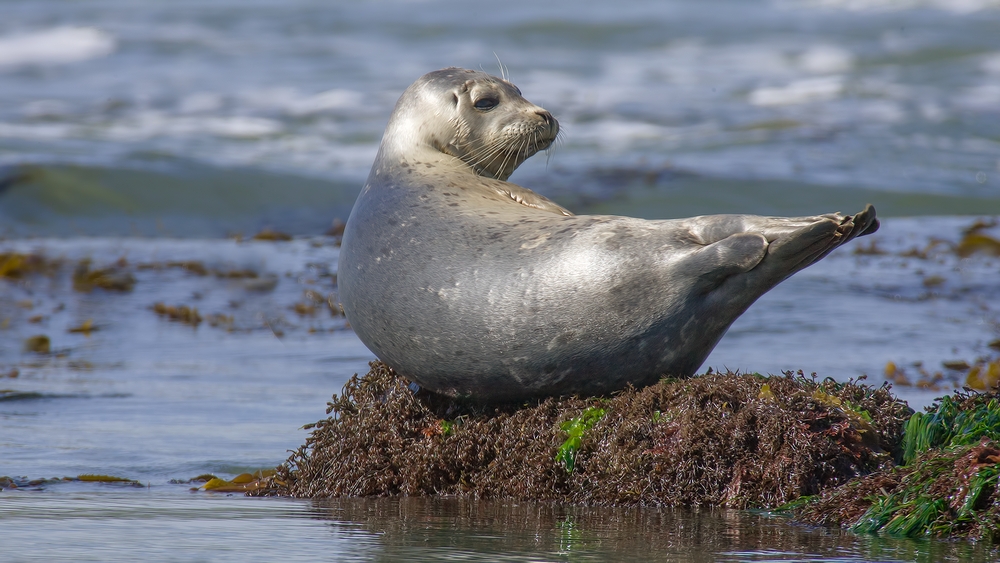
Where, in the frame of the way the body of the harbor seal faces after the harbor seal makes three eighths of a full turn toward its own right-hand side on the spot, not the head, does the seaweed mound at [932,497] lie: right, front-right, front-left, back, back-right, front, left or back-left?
right

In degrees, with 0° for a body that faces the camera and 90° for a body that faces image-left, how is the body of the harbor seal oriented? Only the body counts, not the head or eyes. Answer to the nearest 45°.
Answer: approximately 90°

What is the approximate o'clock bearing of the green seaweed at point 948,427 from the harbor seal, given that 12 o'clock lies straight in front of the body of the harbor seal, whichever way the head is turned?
The green seaweed is roughly at 6 o'clock from the harbor seal.
